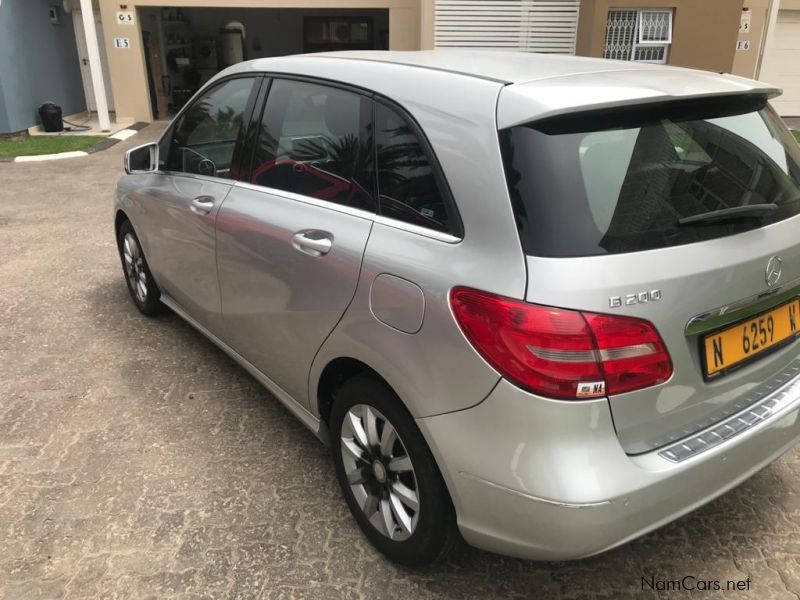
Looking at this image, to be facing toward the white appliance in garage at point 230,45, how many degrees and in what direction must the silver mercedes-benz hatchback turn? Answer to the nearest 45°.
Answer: approximately 45° to its right

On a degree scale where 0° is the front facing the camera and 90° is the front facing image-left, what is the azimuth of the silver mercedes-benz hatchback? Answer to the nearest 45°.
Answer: approximately 135°
